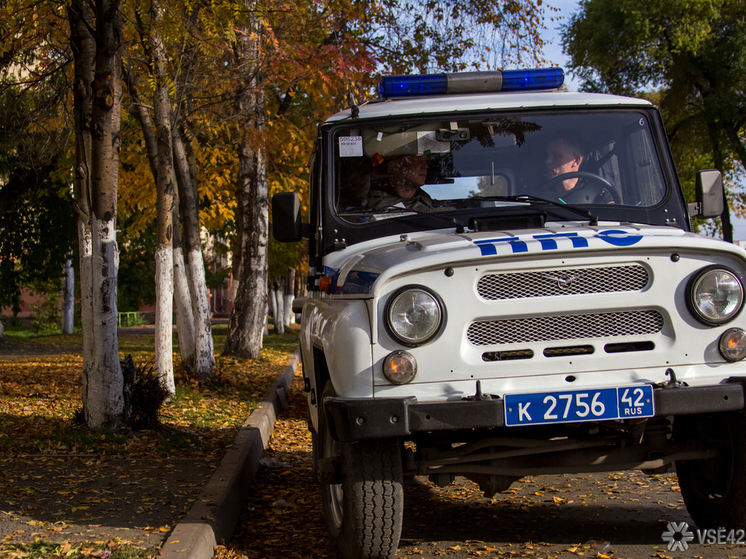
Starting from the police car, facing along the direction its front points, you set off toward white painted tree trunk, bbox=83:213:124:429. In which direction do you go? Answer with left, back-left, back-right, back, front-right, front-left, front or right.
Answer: back-right

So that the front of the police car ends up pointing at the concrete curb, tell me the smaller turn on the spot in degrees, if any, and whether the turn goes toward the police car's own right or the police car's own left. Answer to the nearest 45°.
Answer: approximately 135° to the police car's own right

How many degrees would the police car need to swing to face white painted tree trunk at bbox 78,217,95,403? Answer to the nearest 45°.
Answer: approximately 135° to its right

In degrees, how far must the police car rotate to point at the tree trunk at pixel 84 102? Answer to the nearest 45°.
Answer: approximately 135° to its right

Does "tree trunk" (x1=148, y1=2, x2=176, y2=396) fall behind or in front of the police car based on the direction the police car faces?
behind

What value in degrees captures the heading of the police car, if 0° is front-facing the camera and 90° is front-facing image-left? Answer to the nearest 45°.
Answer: approximately 0°

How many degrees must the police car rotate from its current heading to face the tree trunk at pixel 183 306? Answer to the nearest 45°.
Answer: approximately 135° to its right

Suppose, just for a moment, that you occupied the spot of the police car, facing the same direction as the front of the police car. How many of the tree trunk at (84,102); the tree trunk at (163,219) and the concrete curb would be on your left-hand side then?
0

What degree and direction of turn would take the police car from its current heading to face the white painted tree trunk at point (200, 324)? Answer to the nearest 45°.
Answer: approximately 135° to its right

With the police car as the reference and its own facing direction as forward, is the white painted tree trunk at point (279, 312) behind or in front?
behind

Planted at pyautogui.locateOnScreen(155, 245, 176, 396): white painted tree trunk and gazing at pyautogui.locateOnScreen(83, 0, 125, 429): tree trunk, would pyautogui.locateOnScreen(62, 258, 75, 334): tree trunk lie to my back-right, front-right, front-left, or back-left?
back-right
